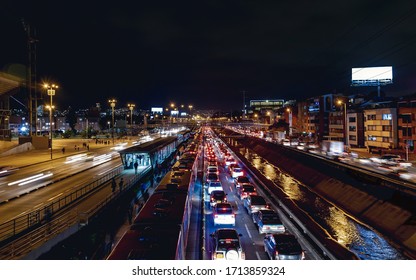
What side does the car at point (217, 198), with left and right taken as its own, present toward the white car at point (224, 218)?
back

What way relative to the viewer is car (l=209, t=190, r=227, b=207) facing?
away from the camera

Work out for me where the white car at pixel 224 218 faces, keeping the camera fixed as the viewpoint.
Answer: facing away from the viewer

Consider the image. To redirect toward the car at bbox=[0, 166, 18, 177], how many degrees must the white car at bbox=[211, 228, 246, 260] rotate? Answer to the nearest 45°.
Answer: approximately 45° to its left

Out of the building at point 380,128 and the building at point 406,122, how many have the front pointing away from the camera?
0

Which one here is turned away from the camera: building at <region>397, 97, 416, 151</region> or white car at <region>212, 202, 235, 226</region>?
the white car

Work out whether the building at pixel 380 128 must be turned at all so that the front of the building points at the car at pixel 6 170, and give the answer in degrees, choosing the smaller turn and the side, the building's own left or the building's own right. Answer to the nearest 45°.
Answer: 0° — it already faces it

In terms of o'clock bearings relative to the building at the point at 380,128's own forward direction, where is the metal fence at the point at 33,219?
The metal fence is roughly at 11 o'clock from the building.

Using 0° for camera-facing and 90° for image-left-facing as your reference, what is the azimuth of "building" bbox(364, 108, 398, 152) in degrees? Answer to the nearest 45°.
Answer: approximately 45°

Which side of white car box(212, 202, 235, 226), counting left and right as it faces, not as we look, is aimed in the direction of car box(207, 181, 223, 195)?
front

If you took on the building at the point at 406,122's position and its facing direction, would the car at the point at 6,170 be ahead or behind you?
ahead

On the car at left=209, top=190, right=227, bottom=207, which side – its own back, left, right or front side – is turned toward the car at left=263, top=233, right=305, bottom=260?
back

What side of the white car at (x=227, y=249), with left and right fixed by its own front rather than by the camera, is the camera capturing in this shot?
back

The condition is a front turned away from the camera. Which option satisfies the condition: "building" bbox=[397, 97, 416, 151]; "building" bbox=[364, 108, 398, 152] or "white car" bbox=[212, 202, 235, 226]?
the white car

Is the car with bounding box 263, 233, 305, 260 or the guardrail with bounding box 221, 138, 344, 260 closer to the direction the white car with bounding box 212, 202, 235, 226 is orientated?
the guardrail

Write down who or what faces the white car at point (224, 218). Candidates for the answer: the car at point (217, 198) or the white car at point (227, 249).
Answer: the white car at point (227, 249)
